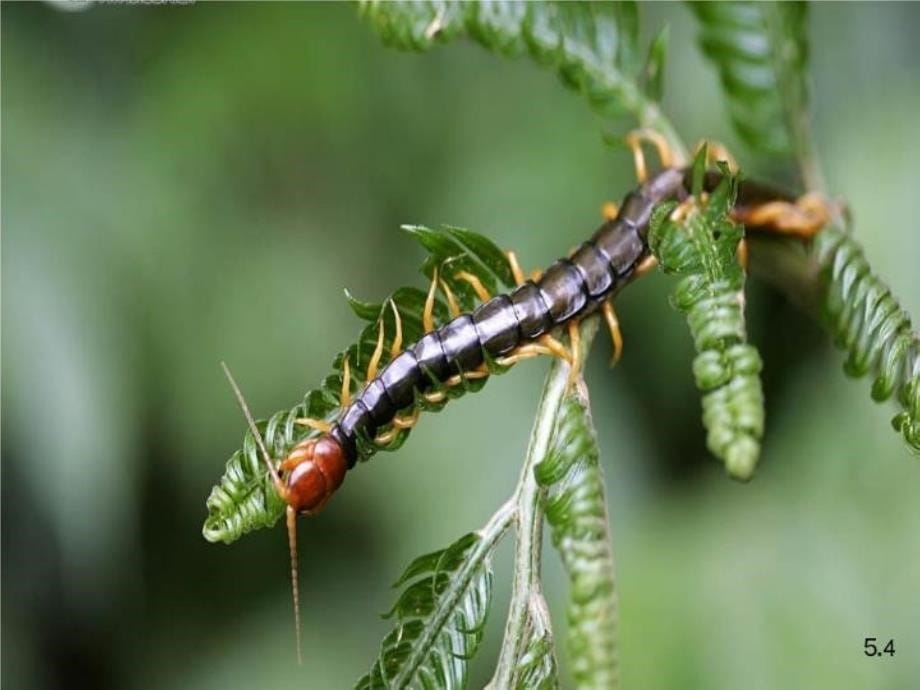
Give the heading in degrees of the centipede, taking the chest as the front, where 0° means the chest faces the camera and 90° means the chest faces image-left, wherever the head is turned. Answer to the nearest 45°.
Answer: approximately 45°

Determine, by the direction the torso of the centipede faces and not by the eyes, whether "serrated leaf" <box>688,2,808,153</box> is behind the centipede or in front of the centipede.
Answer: behind
